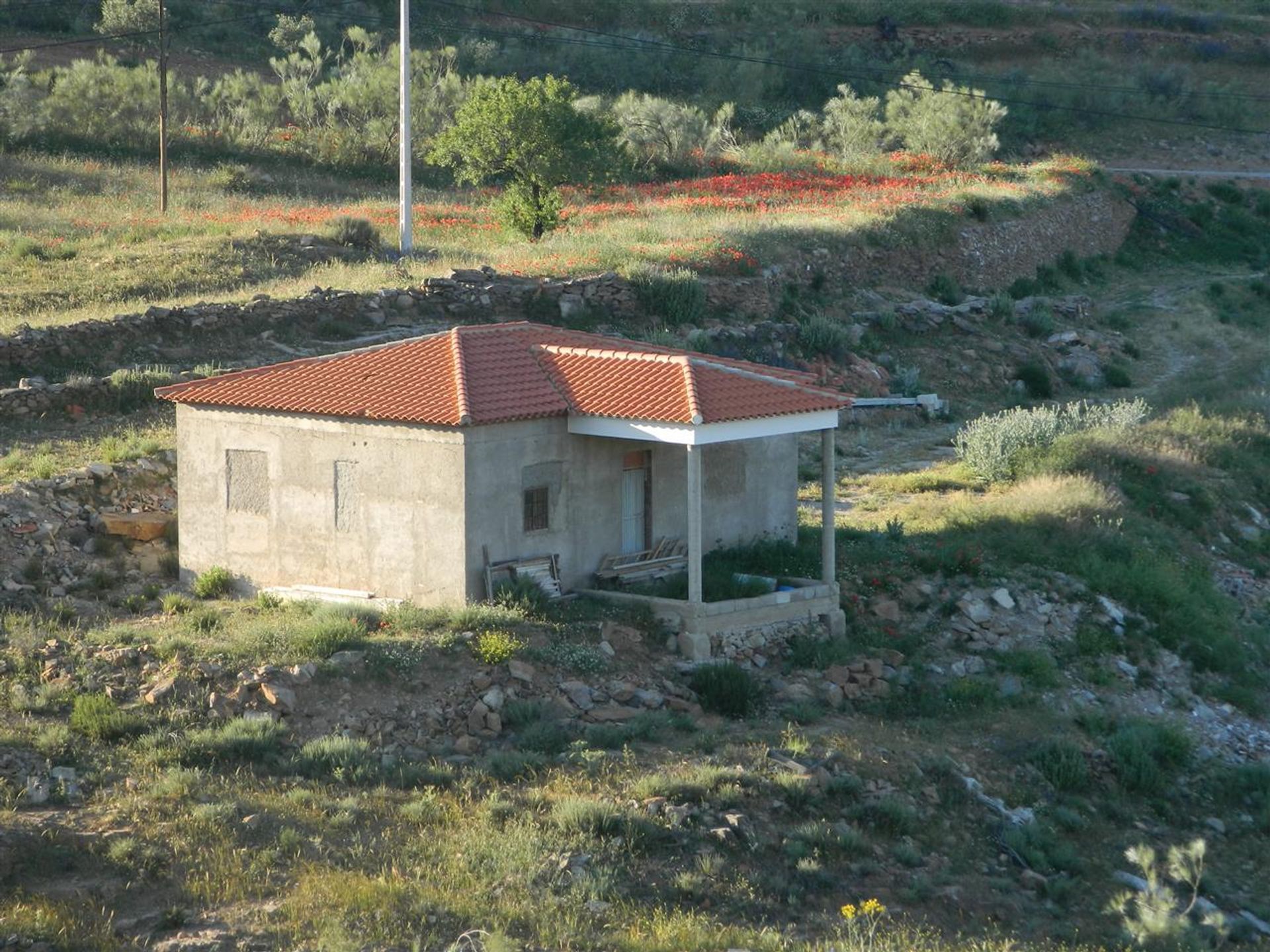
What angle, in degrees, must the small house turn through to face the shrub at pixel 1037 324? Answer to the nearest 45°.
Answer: approximately 90° to its left

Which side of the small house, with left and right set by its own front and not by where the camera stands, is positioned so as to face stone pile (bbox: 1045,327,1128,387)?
left

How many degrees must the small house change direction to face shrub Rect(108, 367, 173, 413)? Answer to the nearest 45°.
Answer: approximately 180°

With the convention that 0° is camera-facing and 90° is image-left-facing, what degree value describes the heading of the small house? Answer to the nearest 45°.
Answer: approximately 315°

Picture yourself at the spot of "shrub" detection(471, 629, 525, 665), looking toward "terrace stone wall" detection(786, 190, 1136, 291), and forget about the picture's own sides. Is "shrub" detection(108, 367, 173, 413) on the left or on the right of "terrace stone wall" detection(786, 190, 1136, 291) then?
left

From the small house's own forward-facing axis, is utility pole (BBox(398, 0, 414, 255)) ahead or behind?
behind

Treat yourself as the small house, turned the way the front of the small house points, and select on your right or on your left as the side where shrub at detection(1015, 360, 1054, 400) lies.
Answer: on your left

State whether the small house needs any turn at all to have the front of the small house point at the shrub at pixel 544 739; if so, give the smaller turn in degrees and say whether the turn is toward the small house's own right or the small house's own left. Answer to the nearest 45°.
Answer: approximately 45° to the small house's own right

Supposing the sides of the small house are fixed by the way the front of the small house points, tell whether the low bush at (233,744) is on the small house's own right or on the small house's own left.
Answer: on the small house's own right

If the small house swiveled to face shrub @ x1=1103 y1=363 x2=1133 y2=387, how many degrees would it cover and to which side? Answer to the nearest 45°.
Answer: approximately 90° to its left
